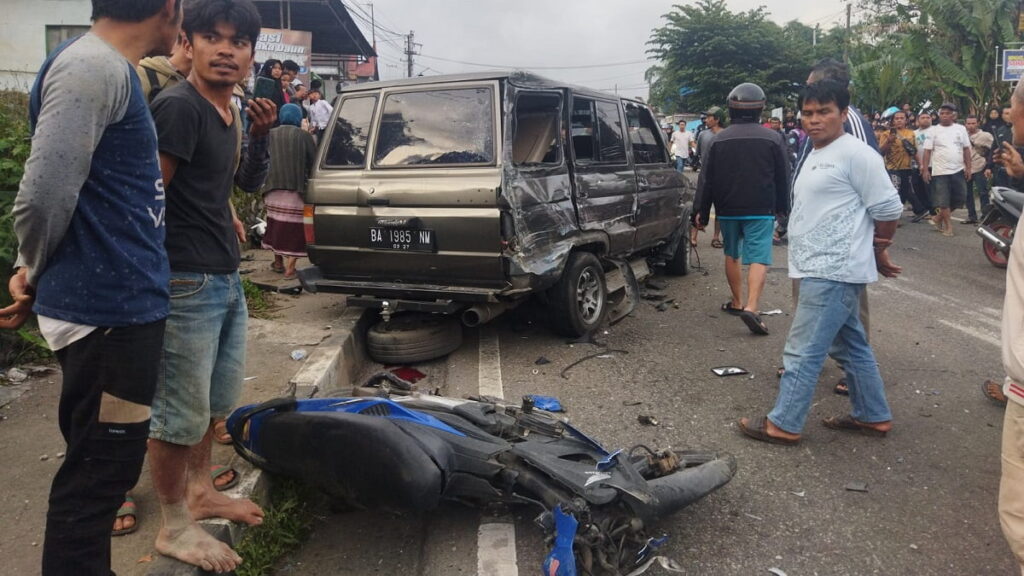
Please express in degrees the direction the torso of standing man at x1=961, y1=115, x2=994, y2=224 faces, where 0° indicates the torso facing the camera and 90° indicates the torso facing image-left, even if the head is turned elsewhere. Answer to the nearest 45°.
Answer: approximately 45°

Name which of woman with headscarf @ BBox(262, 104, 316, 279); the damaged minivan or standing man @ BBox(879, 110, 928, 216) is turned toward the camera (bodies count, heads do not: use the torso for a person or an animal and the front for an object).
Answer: the standing man

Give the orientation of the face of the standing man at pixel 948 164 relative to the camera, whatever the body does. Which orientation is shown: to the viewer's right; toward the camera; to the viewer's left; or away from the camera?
toward the camera

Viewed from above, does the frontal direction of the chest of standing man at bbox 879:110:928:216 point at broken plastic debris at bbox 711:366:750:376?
yes

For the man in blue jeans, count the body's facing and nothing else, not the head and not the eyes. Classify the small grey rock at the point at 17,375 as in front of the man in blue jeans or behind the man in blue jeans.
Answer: in front

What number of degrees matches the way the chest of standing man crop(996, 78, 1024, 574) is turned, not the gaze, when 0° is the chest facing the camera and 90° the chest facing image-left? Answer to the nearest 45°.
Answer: approximately 90°

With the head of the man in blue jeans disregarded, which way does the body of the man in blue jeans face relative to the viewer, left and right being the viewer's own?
facing the viewer and to the left of the viewer

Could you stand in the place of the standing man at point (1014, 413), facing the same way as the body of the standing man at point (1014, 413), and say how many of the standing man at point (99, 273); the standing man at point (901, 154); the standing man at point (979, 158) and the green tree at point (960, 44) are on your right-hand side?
3

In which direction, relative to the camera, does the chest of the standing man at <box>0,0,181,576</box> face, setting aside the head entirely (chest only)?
to the viewer's right

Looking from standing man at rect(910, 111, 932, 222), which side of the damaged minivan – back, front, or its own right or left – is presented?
front

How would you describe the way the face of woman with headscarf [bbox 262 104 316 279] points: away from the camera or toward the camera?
away from the camera

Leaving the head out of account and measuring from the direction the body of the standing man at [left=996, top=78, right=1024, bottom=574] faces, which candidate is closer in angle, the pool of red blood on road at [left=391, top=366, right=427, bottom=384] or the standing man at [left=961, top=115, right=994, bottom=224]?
the pool of red blood on road

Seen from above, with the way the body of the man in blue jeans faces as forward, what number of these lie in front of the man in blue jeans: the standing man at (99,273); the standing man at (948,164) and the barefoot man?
2

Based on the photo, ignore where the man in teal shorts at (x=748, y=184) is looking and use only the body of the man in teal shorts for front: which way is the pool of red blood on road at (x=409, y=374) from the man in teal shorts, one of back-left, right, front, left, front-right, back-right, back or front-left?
back-left
